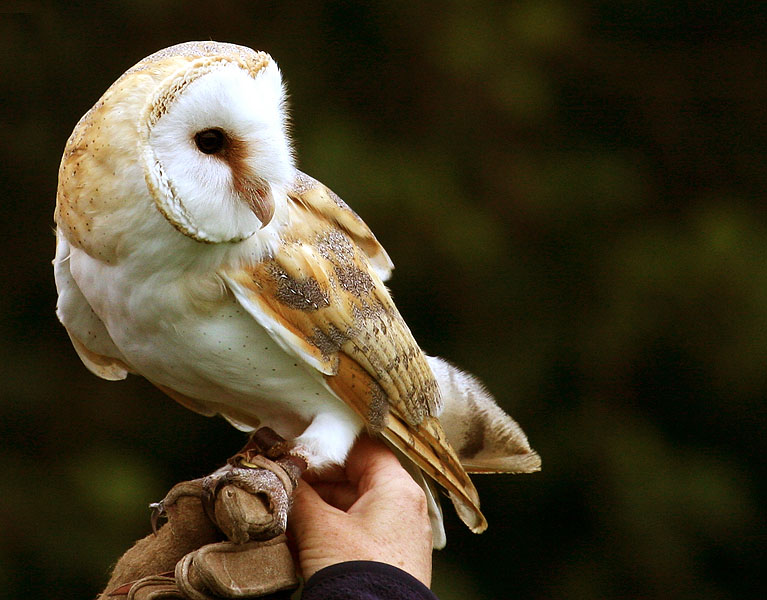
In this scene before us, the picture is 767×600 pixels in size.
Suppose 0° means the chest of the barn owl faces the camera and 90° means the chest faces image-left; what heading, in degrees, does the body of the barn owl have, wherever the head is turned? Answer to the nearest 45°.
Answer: approximately 45°
